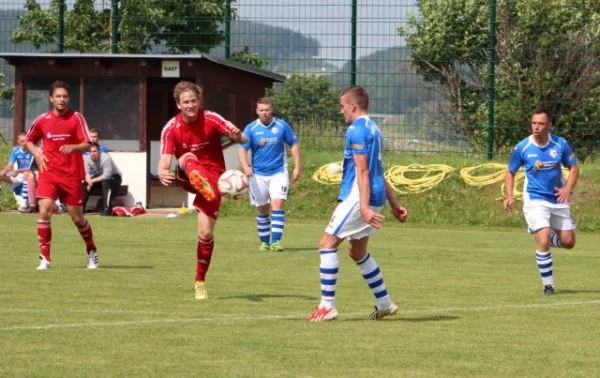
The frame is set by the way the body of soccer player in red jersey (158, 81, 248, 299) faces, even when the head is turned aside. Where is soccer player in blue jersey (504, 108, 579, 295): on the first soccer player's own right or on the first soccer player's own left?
on the first soccer player's own left

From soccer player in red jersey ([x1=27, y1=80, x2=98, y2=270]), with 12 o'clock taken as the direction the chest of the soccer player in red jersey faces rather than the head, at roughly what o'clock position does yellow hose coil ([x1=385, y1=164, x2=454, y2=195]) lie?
The yellow hose coil is roughly at 7 o'clock from the soccer player in red jersey.

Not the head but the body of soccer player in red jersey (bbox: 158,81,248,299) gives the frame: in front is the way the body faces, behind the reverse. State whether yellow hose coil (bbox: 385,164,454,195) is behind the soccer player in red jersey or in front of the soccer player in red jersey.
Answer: behind

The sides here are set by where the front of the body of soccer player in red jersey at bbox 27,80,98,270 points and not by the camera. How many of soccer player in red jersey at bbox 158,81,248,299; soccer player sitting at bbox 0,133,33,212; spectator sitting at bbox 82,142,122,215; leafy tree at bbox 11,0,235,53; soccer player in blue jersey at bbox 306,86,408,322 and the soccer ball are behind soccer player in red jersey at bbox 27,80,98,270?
3

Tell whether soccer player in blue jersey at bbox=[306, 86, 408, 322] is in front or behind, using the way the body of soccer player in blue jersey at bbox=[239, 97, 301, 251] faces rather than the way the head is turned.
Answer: in front

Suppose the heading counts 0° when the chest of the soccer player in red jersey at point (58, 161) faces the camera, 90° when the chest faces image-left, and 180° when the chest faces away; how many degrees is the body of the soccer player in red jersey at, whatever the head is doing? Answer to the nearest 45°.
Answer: approximately 0°

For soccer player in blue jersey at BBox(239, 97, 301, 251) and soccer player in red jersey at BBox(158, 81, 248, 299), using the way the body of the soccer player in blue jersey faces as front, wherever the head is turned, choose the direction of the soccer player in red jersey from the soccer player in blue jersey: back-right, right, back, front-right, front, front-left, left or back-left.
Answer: front

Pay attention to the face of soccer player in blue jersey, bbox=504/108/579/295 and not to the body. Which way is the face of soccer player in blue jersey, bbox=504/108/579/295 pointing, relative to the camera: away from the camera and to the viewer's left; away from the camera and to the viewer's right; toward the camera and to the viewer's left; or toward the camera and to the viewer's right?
toward the camera and to the viewer's left

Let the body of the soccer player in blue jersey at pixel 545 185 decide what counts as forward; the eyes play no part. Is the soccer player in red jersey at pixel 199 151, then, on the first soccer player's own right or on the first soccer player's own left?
on the first soccer player's own right

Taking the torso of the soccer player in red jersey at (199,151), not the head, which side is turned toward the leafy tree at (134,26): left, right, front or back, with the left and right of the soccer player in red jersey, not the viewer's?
back

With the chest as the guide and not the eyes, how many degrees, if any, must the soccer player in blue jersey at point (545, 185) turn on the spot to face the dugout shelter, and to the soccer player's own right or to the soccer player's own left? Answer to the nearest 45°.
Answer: approximately 135° to the soccer player's own right

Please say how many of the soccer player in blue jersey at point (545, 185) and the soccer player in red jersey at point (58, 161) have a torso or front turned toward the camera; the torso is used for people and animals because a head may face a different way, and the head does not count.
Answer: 2

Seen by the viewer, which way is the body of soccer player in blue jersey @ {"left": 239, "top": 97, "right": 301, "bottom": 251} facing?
toward the camera

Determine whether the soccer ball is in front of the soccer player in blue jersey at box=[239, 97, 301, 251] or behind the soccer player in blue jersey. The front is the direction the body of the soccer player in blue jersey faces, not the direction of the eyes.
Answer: in front

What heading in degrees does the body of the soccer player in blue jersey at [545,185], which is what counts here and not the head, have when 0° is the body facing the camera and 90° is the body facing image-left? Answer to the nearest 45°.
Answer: approximately 0°

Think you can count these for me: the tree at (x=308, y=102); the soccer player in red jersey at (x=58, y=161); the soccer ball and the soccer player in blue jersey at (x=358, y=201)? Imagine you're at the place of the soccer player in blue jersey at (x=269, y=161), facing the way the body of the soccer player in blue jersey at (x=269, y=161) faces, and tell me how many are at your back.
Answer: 1

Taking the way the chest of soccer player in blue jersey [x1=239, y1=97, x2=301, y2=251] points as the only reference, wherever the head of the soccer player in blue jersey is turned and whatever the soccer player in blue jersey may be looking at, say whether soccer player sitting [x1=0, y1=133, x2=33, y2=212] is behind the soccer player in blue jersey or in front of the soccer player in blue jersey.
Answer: behind

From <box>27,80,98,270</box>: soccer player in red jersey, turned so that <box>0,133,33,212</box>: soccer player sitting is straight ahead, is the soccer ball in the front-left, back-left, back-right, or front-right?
back-right
